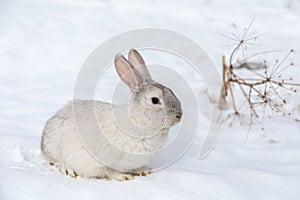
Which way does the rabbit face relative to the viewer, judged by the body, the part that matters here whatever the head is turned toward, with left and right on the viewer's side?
facing to the right of the viewer
